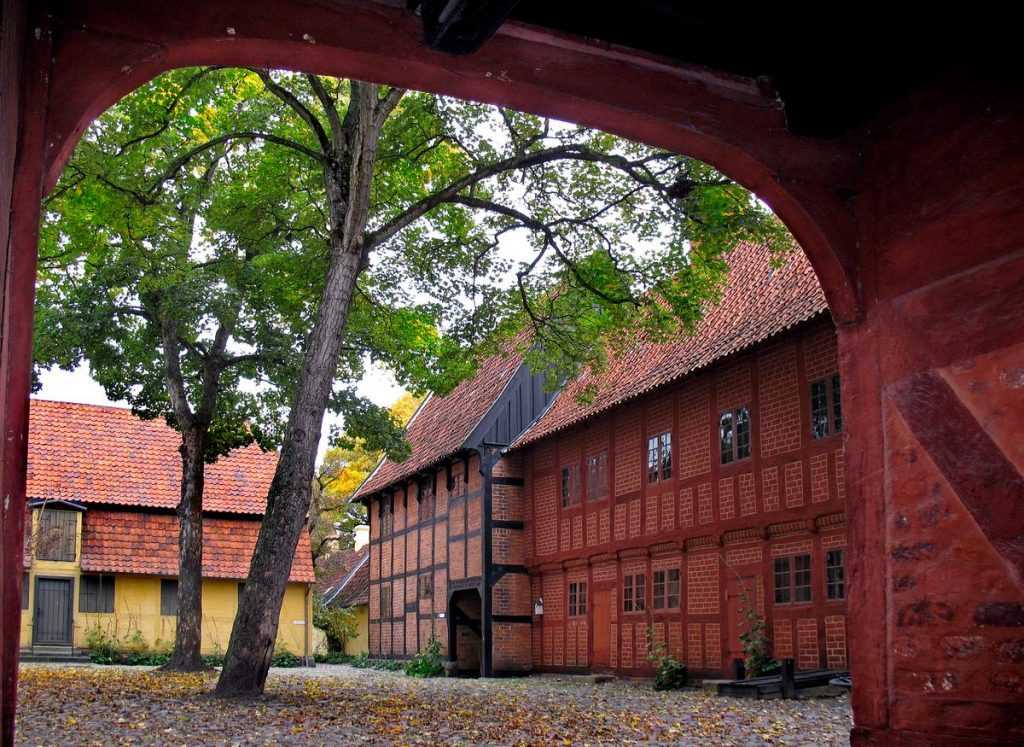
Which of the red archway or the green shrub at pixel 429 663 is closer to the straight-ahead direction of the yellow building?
the red archway

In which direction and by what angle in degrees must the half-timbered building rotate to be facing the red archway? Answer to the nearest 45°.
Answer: approximately 45° to its left

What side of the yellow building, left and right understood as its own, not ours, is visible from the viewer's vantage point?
front

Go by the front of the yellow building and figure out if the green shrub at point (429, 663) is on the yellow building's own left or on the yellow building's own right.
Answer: on the yellow building's own left

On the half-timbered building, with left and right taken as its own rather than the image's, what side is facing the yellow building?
right

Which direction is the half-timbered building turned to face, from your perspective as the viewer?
facing the viewer and to the left of the viewer

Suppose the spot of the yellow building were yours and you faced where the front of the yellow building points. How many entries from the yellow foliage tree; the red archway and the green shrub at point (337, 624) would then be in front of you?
1

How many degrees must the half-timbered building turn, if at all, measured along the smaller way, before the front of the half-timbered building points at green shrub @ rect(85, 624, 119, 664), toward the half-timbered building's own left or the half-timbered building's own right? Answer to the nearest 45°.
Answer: approximately 90° to the half-timbered building's own right

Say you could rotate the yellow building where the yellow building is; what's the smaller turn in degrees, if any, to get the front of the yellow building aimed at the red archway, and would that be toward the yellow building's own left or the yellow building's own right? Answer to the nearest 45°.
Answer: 0° — it already faces it

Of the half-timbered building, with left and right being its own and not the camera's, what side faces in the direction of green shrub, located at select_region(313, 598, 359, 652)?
right

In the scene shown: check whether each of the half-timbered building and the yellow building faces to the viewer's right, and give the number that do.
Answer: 0

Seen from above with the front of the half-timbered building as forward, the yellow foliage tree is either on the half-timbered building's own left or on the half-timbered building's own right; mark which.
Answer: on the half-timbered building's own right
